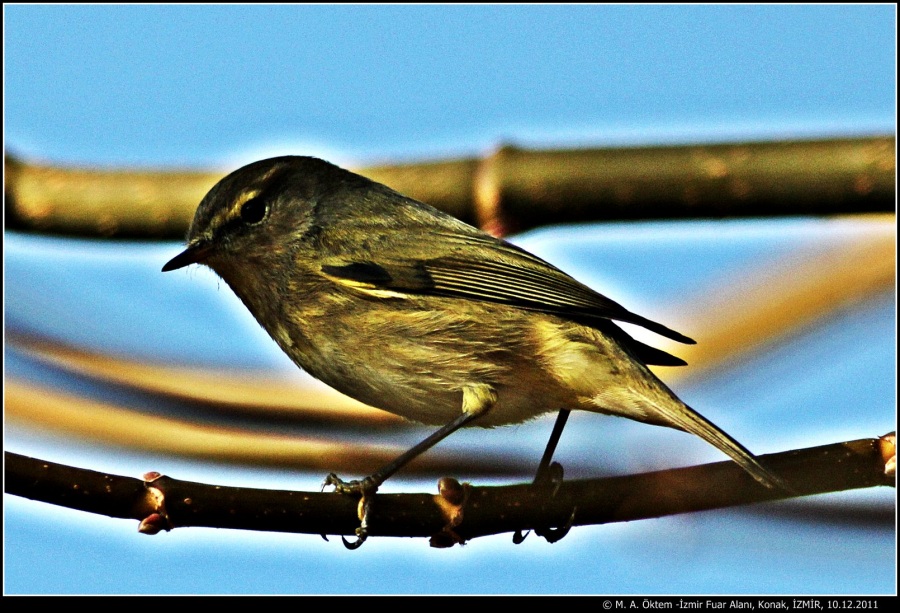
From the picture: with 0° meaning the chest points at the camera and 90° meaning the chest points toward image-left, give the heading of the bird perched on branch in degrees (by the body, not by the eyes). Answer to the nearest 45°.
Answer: approximately 90°
